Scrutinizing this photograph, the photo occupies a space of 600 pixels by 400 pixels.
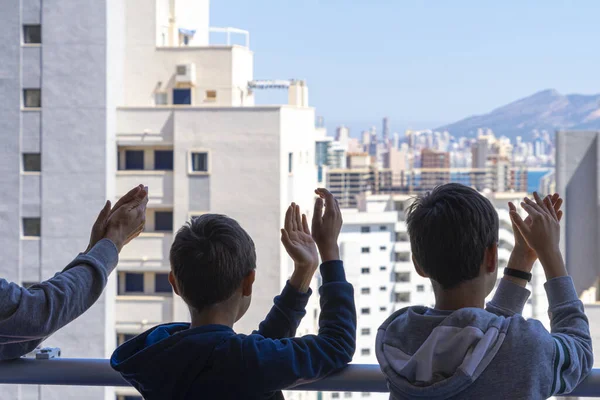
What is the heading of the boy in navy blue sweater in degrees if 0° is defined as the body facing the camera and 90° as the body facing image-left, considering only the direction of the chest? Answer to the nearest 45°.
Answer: approximately 225°

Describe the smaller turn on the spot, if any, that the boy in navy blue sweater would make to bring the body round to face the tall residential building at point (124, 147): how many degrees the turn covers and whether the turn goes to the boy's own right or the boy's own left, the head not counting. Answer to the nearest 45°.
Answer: approximately 45° to the boy's own left

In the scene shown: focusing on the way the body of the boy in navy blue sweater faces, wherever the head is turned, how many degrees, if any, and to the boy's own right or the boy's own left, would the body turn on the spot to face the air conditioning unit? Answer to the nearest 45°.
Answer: approximately 45° to the boy's own left

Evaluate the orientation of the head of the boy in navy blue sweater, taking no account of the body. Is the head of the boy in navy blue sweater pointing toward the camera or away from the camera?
away from the camera
